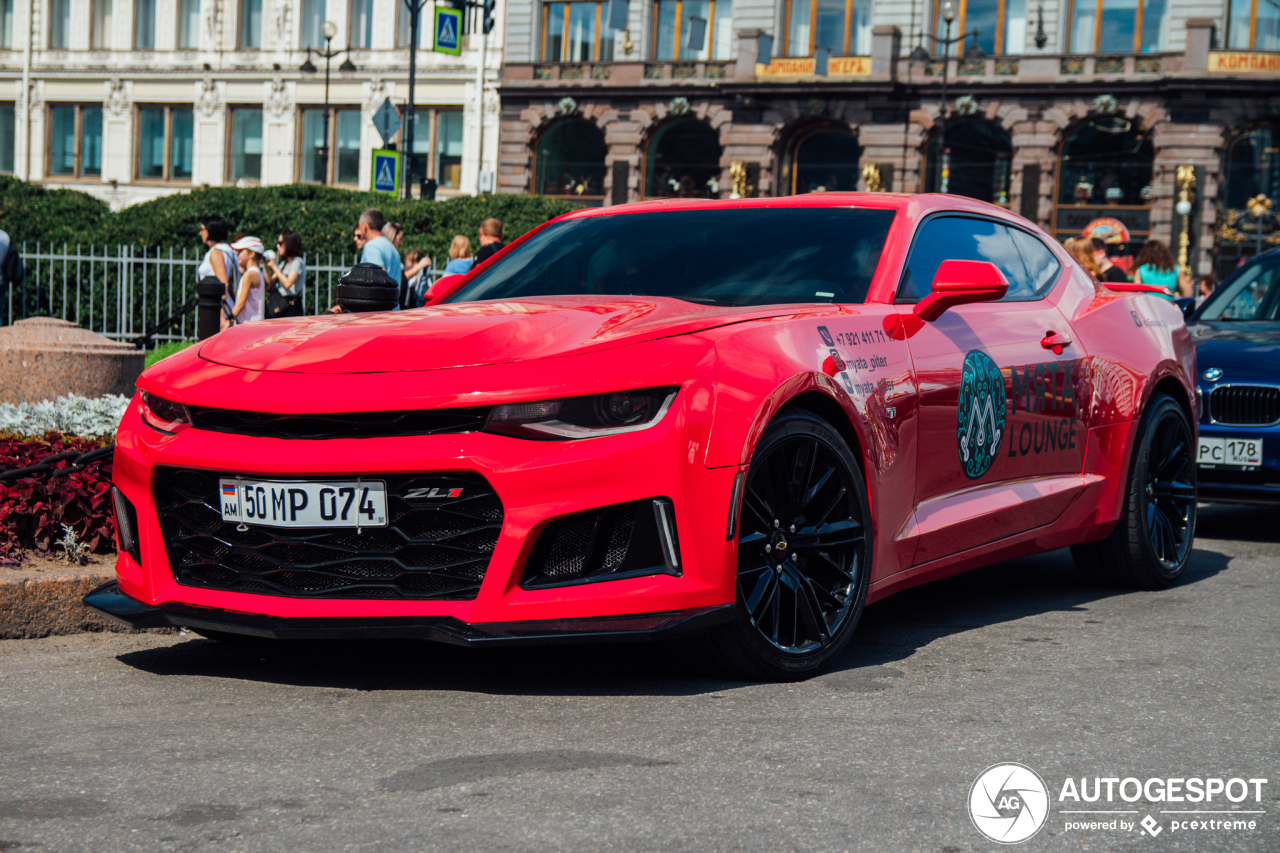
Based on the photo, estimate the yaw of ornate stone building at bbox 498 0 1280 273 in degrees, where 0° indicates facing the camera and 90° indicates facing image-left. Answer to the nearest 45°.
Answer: approximately 0°

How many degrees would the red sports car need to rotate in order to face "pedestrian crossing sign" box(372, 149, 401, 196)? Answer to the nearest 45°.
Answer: approximately 135° to its right

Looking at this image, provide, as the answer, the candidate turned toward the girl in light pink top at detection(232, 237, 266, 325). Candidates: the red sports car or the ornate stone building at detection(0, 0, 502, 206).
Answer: the ornate stone building

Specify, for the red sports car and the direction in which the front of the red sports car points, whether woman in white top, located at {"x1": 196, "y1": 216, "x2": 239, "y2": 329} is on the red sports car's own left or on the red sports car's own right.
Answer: on the red sports car's own right

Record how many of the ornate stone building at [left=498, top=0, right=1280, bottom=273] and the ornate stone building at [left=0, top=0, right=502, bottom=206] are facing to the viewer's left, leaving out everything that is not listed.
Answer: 0

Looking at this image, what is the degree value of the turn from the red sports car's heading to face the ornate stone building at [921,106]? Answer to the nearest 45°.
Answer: approximately 135° to its right

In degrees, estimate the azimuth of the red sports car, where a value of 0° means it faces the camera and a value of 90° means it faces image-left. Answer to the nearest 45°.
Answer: approximately 45°

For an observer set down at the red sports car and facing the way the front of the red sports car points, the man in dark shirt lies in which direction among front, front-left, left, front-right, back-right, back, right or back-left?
back-right

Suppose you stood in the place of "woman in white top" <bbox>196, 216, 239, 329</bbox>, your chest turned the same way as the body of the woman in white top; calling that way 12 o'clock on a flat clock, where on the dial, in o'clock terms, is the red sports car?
The red sports car is roughly at 9 o'clock from the woman in white top.

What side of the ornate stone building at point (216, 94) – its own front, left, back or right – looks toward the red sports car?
front

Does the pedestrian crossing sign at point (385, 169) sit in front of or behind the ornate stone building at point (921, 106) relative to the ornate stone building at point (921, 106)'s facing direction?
in front
